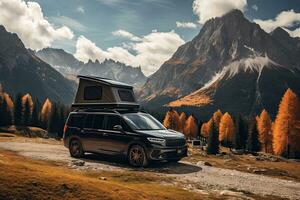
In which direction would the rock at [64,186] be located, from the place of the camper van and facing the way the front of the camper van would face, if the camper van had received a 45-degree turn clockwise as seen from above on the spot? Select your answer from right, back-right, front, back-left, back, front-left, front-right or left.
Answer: front

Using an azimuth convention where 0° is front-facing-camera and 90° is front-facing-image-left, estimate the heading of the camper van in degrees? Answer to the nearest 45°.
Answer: approximately 315°

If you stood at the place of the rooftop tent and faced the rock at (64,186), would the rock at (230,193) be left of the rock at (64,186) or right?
left

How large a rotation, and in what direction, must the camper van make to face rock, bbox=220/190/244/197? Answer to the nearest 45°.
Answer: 0° — it already faces it
